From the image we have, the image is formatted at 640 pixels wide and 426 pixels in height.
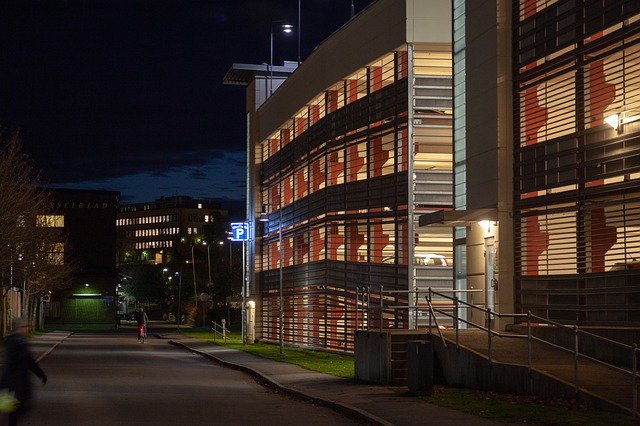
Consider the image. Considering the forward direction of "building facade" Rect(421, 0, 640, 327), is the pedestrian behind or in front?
in front

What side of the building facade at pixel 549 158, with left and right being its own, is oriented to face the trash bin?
front

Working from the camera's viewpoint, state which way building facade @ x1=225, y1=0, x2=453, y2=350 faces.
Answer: facing the viewer and to the left of the viewer

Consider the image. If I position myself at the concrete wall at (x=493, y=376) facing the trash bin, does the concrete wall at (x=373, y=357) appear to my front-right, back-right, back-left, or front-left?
front-right
